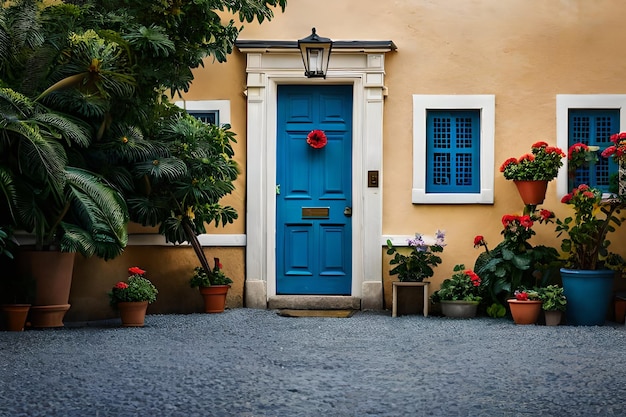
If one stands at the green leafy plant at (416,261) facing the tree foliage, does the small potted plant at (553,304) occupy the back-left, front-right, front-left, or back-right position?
back-left

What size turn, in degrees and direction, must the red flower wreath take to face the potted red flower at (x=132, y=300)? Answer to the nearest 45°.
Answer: approximately 45° to its right

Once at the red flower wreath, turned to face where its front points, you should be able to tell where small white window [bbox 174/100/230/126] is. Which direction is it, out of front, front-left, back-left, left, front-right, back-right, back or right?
right

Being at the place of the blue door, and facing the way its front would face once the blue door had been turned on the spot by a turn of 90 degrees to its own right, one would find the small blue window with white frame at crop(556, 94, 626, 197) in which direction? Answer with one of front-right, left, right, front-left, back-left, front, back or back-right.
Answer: back

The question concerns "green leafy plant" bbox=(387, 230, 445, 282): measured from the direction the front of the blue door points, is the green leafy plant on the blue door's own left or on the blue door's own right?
on the blue door's own left

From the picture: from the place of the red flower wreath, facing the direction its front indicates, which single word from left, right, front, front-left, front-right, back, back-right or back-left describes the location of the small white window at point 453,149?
left

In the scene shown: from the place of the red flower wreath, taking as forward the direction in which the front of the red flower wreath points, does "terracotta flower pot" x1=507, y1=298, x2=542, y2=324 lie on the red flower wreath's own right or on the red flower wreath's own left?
on the red flower wreath's own left

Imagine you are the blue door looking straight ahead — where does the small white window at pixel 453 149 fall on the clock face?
The small white window is roughly at 9 o'clock from the blue door.

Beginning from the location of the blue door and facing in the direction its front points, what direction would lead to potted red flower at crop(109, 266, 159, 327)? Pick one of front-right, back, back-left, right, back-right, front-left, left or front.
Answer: front-right

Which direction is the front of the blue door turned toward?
toward the camera

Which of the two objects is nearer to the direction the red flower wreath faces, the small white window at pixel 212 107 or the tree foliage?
the tree foliage

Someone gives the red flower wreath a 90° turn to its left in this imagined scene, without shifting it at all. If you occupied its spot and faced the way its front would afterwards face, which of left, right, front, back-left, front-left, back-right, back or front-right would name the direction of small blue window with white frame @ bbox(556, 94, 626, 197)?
front

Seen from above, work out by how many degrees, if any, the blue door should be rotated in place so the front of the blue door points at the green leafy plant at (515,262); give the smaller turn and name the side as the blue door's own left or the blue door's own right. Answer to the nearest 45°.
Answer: approximately 90° to the blue door's own left

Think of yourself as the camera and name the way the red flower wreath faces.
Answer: facing the viewer

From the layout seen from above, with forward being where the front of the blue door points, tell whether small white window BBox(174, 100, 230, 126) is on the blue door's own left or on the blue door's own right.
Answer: on the blue door's own right

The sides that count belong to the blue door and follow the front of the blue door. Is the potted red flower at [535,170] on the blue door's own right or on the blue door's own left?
on the blue door's own left

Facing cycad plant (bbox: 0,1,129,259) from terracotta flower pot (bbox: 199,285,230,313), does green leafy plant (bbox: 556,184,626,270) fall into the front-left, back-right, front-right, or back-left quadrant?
back-left
